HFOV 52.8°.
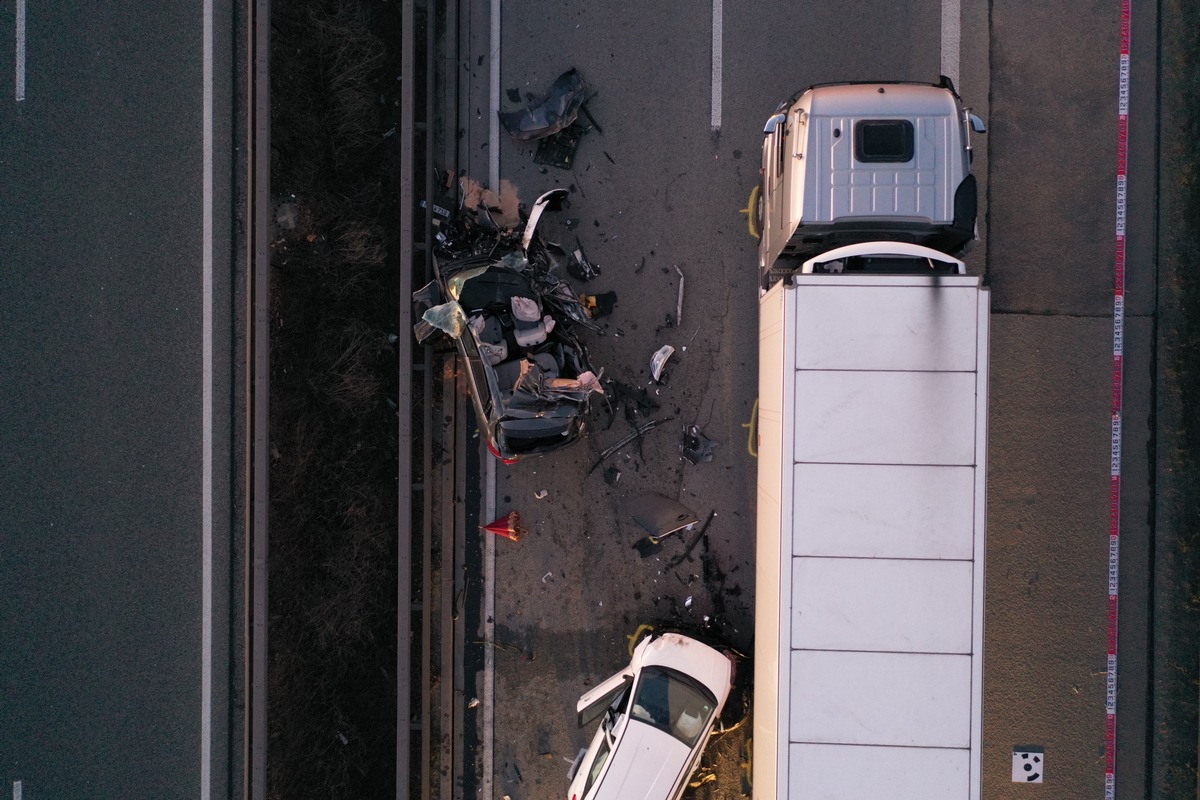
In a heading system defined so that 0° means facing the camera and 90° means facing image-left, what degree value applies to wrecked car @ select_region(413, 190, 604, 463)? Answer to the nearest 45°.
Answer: approximately 180°

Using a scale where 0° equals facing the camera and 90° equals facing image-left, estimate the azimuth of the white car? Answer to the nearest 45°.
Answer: approximately 225°

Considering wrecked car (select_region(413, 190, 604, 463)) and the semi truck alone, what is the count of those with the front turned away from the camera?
2

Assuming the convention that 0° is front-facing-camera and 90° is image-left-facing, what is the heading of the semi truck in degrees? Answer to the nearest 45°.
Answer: approximately 180°

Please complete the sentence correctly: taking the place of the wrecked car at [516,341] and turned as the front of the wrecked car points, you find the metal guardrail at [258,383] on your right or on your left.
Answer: on your left
